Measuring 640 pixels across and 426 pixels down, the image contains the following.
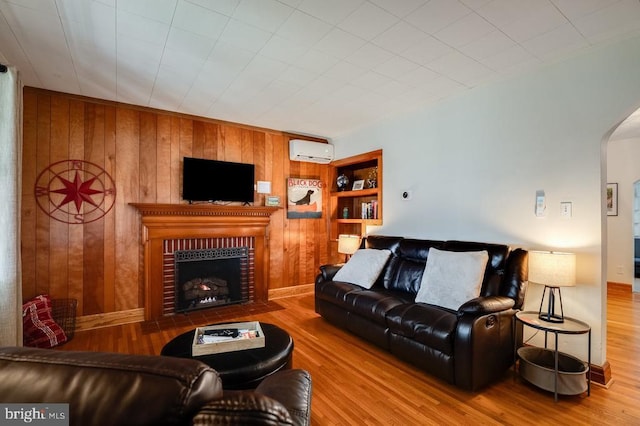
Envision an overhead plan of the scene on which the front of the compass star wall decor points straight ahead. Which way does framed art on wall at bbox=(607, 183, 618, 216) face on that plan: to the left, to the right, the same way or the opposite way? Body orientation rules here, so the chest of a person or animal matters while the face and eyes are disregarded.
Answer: to the right

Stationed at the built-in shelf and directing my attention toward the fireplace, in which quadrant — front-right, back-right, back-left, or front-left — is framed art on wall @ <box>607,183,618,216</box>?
back-left

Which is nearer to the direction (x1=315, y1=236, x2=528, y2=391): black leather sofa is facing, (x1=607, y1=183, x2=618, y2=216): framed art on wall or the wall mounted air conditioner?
the wall mounted air conditioner

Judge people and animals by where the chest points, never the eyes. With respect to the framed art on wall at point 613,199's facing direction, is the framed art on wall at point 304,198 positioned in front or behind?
in front

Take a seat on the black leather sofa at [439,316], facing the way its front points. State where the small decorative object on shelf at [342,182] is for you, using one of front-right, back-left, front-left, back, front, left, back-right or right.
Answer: right

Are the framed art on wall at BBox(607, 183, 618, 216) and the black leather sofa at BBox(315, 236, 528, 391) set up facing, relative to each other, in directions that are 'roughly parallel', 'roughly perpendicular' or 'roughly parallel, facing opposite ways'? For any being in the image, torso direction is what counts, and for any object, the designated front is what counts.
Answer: roughly parallel

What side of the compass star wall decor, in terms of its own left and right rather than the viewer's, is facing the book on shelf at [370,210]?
left

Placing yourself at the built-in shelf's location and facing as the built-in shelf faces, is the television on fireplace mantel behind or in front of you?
in front

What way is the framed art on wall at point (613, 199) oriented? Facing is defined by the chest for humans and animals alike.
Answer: toward the camera

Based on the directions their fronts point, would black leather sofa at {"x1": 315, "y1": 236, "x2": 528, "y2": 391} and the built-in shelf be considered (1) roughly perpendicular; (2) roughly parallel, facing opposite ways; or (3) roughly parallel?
roughly parallel

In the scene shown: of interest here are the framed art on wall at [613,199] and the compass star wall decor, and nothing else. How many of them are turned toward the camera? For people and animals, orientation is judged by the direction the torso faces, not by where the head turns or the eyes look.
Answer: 2

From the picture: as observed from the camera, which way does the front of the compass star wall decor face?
facing the viewer

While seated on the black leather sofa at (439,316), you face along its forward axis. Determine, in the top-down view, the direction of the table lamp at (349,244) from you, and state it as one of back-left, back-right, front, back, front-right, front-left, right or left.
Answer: right

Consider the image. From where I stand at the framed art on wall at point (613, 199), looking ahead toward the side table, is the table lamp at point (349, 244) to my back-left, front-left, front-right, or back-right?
front-right

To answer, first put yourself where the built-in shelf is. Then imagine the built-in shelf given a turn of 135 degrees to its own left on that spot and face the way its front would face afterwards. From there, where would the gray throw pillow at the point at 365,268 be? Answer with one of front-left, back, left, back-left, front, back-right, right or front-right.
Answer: right

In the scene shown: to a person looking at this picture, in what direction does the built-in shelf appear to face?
facing the viewer and to the left of the viewer

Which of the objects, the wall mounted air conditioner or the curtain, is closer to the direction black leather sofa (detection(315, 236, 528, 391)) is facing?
the curtain

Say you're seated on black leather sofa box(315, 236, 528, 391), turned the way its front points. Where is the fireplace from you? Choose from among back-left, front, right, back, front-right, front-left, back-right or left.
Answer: front-right

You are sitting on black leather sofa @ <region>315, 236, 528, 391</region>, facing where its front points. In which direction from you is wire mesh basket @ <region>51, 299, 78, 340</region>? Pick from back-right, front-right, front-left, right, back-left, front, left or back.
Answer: front-right
